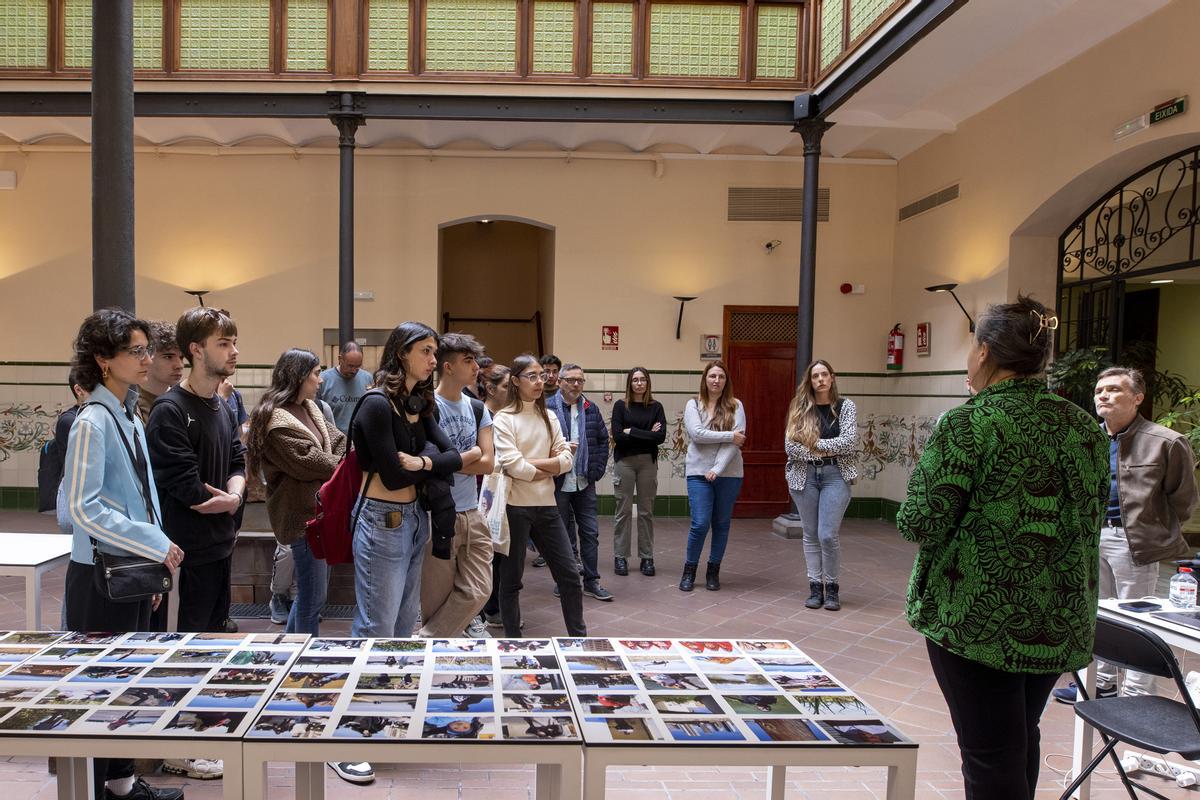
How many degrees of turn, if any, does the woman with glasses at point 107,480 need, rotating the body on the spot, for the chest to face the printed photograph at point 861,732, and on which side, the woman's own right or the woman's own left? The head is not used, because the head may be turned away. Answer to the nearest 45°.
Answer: approximately 45° to the woman's own right

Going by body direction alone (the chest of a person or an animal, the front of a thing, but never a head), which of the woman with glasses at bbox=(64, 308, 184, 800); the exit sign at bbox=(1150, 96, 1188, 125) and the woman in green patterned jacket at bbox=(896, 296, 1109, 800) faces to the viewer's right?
the woman with glasses

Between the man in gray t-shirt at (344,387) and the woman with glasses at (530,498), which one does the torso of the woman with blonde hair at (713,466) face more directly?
the woman with glasses

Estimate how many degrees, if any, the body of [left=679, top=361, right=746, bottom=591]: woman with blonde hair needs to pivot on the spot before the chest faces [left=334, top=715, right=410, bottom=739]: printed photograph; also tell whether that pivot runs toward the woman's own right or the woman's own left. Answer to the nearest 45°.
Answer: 0° — they already face it

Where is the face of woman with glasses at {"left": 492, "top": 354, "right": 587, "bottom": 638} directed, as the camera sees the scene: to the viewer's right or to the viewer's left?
to the viewer's right

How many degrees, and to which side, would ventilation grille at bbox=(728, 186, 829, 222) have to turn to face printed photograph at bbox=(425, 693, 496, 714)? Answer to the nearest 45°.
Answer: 0° — it already faces it

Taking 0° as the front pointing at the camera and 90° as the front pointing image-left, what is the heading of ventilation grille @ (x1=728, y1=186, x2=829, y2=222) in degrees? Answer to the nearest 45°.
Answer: approximately 0°

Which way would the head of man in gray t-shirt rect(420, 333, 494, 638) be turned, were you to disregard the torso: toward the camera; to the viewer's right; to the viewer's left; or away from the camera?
to the viewer's right
